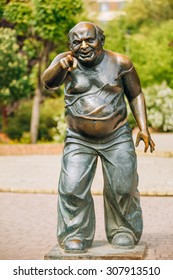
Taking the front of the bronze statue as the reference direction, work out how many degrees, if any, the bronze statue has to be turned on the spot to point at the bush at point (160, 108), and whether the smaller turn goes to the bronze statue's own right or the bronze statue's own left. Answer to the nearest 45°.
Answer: approximately 180°

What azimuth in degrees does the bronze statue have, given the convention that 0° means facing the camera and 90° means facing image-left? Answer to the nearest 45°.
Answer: approximately 0°

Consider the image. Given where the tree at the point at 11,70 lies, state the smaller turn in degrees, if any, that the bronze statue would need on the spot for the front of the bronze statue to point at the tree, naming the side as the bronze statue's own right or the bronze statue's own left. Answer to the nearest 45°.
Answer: approximately 180°

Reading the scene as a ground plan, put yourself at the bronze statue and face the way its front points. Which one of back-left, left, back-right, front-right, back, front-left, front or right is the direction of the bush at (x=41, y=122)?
back

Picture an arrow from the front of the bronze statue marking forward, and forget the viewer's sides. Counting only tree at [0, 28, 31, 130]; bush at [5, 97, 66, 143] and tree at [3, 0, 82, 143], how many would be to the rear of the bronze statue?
3

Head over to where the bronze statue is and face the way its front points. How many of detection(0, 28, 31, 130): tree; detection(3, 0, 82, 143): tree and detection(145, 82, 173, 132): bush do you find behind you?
3

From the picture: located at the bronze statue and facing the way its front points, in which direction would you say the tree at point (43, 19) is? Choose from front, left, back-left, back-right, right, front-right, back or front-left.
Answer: back
